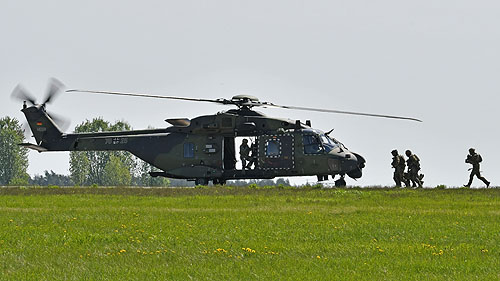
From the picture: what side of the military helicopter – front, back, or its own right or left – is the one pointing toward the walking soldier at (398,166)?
front

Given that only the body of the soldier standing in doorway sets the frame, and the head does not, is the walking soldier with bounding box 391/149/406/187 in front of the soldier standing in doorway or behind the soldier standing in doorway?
in front

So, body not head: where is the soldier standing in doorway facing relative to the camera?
to the viewer's right

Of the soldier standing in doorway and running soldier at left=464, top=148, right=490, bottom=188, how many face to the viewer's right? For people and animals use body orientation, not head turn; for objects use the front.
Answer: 1

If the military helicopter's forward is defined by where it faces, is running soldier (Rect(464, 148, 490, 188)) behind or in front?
in front

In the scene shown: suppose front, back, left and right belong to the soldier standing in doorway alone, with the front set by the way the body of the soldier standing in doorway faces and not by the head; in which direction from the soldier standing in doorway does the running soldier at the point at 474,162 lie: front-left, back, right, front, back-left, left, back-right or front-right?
front

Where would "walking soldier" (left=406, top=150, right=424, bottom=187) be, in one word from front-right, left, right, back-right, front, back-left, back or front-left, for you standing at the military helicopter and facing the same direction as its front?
front

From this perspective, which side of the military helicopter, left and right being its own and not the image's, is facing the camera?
right
